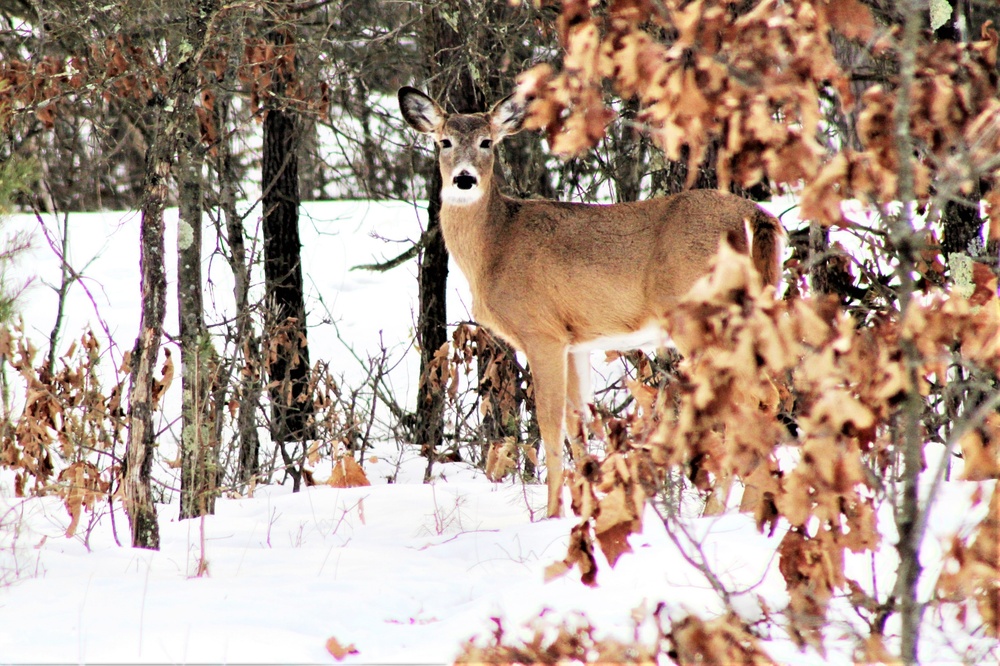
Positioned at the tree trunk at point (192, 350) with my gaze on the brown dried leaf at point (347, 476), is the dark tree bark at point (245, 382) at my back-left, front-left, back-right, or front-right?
front-left

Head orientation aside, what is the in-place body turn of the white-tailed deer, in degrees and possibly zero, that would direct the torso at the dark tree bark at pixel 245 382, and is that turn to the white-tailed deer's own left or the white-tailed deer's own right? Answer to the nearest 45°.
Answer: approximately 45° to the white-tailed deer's own right

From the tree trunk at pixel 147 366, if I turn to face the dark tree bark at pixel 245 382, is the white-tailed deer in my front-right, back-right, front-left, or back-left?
front-right

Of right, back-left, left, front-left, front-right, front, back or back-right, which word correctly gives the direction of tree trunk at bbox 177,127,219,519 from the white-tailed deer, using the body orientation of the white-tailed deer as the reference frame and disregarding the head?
front

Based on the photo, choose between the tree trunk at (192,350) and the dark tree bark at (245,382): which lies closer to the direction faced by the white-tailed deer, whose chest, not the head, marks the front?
the tree trunk

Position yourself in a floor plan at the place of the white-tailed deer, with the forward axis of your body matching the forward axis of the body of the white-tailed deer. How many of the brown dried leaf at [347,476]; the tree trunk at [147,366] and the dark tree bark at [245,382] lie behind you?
0

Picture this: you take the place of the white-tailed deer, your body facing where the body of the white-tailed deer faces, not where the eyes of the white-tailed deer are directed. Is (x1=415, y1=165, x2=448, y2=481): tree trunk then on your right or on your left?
on your right

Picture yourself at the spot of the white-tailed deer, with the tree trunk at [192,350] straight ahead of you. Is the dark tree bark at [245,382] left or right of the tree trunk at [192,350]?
right

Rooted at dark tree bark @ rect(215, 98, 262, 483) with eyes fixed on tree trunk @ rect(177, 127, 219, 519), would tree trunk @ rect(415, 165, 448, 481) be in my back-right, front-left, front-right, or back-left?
back-left

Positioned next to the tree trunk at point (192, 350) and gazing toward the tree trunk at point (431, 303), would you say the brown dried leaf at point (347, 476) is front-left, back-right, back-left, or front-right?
front-right

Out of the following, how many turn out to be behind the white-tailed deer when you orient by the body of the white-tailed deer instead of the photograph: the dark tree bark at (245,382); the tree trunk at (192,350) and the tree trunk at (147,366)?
0

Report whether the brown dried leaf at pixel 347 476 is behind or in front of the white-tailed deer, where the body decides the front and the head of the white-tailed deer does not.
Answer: in front

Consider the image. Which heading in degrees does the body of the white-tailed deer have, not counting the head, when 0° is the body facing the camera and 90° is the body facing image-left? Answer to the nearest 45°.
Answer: approximately 90°

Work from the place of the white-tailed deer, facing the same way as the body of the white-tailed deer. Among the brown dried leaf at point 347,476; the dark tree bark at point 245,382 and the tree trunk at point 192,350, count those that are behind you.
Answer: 0
